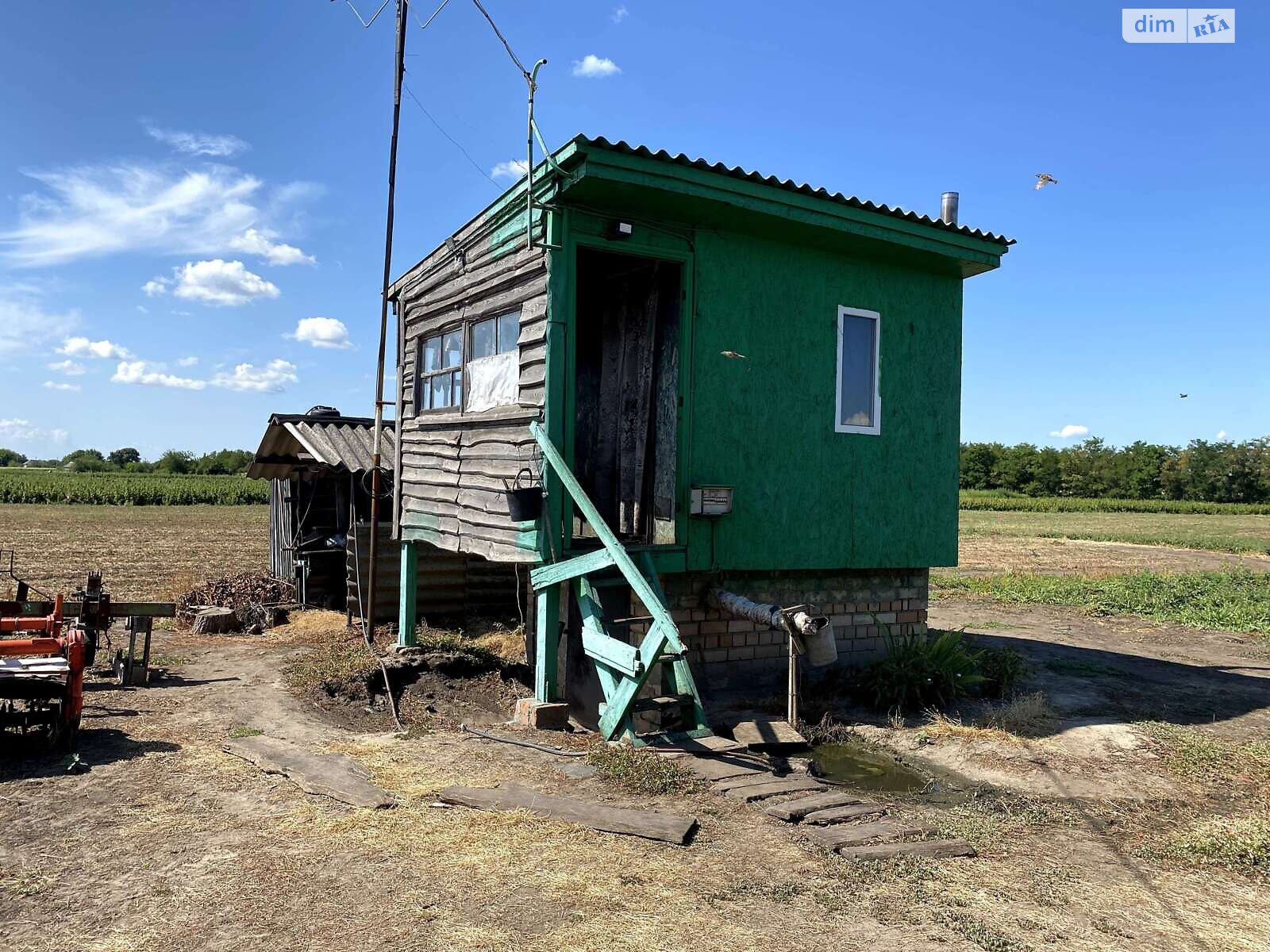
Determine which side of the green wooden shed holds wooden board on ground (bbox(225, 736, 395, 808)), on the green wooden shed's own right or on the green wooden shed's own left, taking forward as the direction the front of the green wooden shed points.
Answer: on the green wooden shed's own right

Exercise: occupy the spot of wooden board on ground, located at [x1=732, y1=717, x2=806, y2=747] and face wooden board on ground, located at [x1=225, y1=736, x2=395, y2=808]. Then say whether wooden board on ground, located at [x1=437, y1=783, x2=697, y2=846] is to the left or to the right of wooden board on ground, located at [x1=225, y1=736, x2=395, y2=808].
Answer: left
